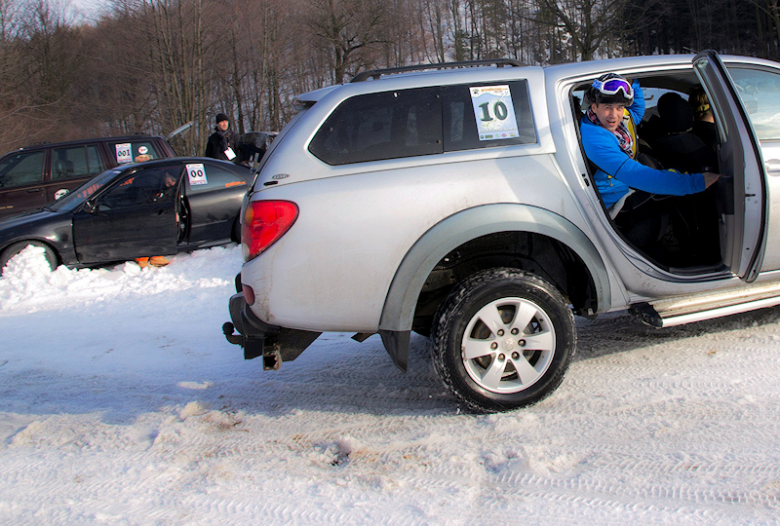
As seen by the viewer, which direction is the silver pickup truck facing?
to the viewer's right

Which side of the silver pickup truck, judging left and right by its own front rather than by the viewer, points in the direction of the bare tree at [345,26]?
left
